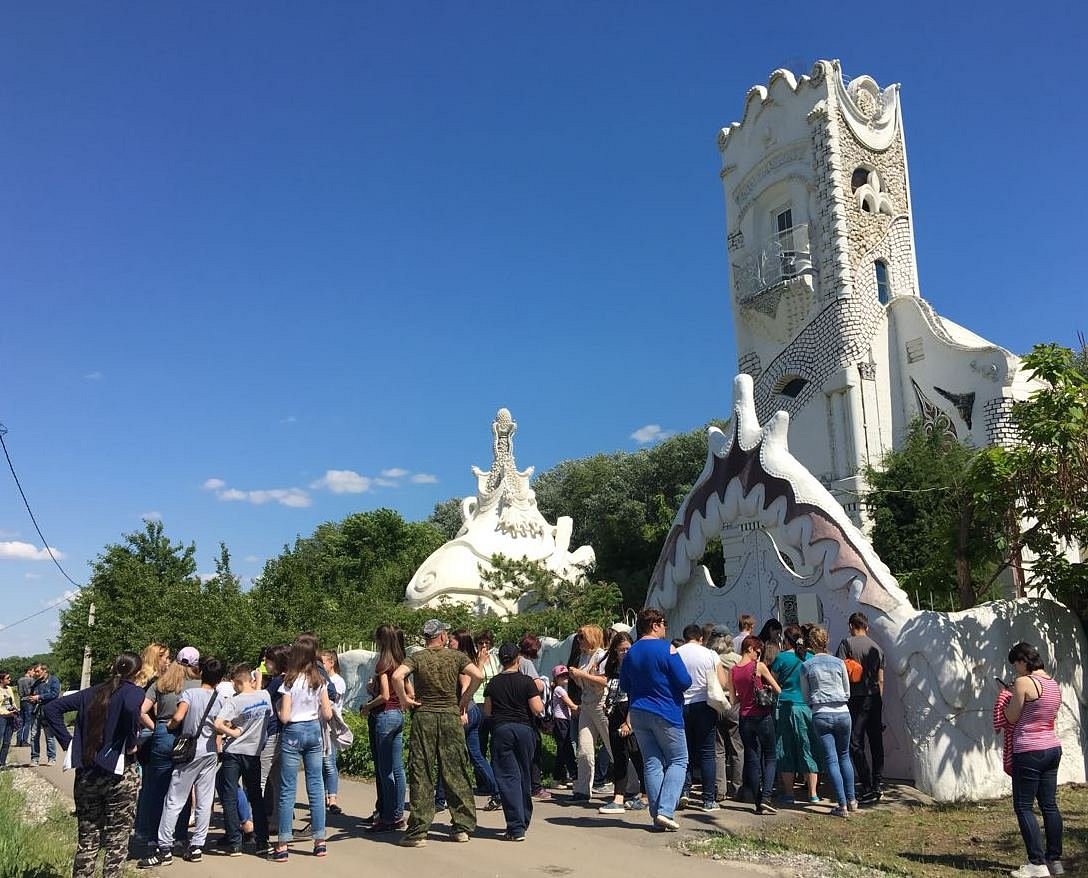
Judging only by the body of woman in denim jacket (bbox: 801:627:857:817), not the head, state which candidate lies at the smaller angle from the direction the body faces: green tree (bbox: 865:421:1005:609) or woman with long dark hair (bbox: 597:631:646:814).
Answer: the green tree

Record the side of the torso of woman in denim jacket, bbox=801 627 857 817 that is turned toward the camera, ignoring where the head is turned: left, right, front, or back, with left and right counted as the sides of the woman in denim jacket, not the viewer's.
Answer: back

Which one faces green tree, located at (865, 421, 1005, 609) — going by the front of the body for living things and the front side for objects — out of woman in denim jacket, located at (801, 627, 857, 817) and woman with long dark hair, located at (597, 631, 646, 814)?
woman in denim jacket, located at (801, 627, 857, 817)

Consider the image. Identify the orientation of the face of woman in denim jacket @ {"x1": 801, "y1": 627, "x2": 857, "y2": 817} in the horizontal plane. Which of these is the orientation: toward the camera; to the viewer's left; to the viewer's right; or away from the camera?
away from the camera

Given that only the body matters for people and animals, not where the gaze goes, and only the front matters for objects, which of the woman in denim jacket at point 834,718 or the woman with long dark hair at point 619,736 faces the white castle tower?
the woman in denim jacket at point 834,718

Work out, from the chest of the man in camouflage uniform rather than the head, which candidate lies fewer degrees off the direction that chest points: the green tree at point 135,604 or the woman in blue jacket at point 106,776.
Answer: the green tree

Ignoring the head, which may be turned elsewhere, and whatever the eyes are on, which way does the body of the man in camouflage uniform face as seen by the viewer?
away from the camera

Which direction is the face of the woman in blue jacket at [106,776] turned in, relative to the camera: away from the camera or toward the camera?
away from the camera

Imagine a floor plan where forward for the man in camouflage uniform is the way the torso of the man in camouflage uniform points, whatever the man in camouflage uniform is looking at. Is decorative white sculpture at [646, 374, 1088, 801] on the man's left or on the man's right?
on the man's right

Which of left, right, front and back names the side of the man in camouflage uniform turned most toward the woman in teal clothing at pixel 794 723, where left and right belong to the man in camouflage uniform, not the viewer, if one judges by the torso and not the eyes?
right

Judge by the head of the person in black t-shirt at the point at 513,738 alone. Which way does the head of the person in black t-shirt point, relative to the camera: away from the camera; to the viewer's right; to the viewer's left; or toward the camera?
away from the camera
